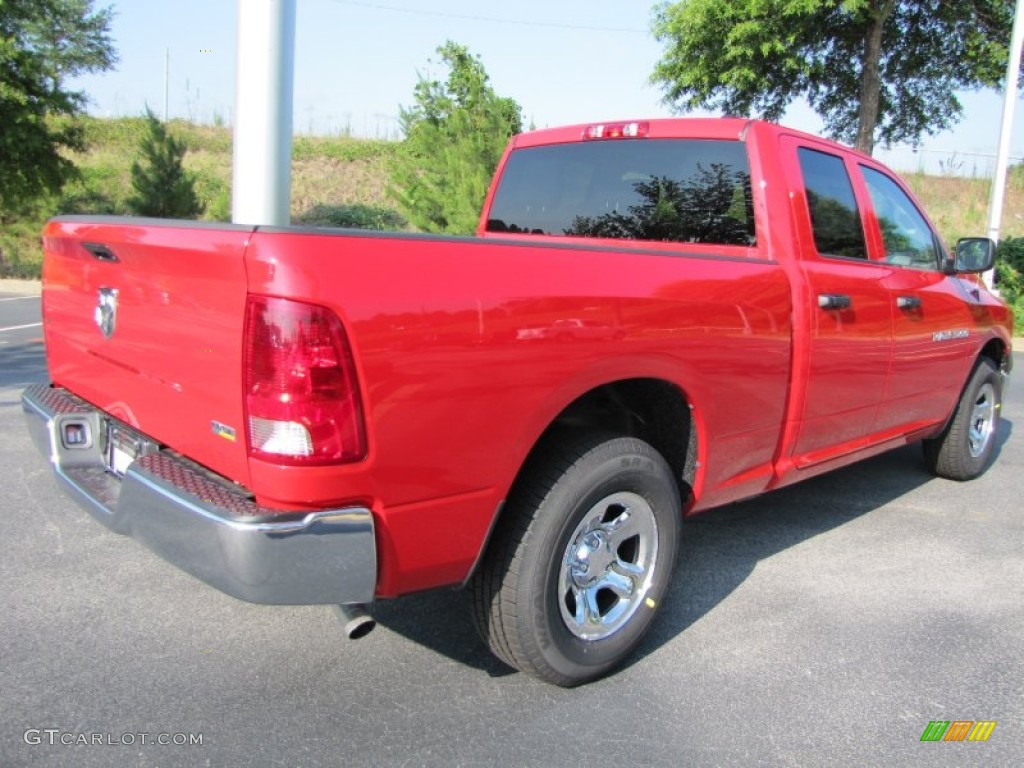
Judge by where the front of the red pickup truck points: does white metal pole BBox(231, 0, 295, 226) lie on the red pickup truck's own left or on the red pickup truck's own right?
on the red pickup truck's own left

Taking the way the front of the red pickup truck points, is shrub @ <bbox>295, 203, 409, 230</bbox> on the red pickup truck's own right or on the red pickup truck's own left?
on the red pickup truck's own left

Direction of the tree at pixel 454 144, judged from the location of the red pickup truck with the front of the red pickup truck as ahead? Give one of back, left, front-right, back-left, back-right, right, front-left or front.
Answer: front-left

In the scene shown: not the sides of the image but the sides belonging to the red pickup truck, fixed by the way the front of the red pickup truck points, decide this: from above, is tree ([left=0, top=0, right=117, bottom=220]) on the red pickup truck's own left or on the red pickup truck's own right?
on the red pickup truck's own left

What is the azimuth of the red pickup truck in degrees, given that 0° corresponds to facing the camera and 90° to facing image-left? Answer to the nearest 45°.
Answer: approximately 225°

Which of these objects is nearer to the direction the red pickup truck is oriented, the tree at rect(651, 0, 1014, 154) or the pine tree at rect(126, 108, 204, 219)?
the tree
